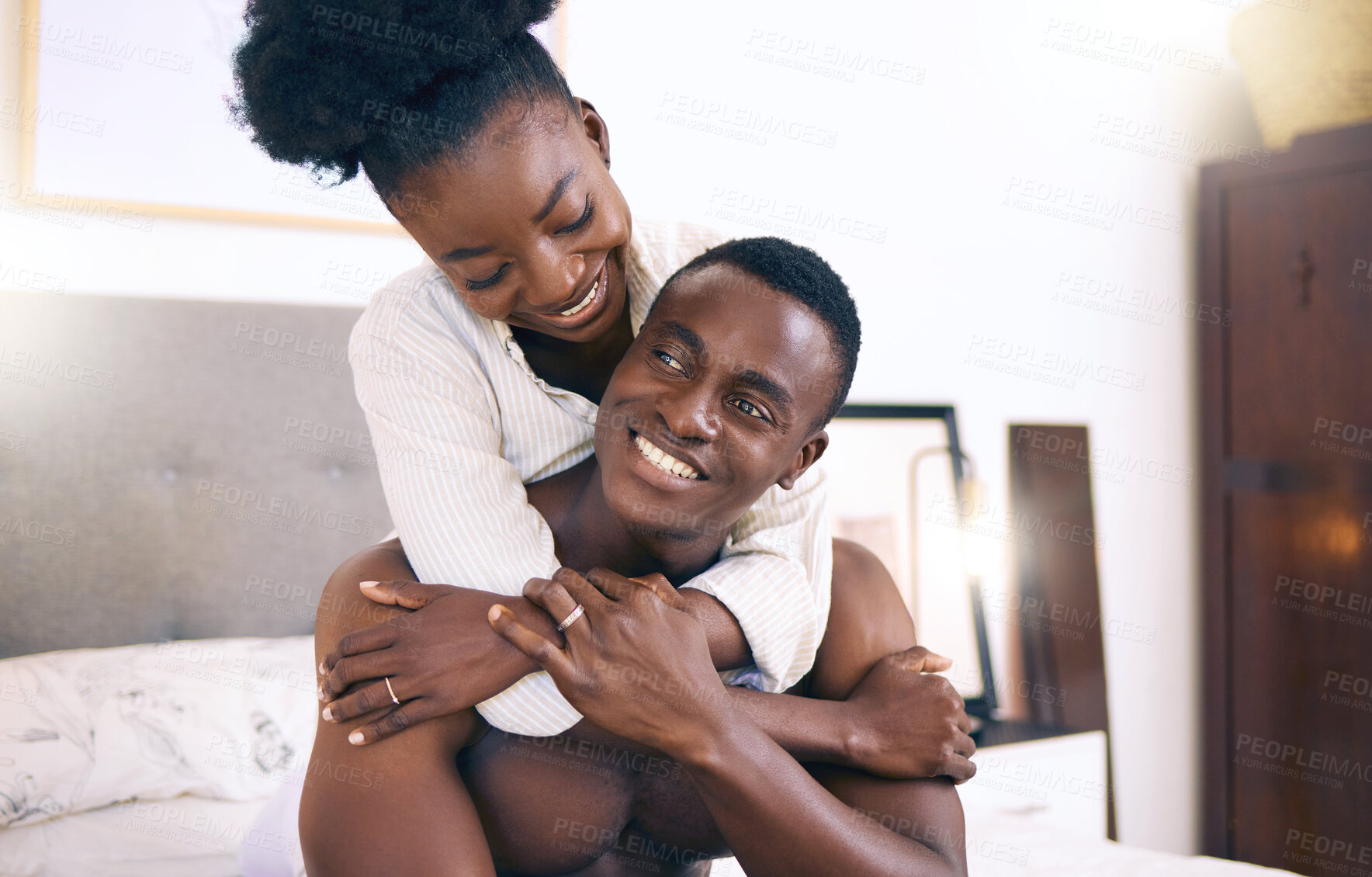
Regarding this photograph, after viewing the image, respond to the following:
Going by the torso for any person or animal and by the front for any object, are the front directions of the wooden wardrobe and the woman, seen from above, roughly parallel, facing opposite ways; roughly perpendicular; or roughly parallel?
roughly perpendicular

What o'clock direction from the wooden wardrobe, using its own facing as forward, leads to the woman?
The woman is roughly at 11 o'clock from the wooden wardrobe.

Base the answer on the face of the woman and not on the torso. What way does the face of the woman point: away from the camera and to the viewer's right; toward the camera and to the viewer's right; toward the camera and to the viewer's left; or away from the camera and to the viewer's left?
toward the camera and to the viewer's right

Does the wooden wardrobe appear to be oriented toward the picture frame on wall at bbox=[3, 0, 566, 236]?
yes

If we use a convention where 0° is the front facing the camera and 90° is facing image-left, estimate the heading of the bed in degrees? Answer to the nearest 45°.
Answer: approximately 0°

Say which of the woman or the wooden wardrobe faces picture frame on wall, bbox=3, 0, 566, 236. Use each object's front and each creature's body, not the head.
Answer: the wooden wardrobe

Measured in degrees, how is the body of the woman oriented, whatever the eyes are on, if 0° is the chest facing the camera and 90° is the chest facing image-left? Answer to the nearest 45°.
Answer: approximately 0°

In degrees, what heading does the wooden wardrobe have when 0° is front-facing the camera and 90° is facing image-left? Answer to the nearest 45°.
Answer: approximately 45°

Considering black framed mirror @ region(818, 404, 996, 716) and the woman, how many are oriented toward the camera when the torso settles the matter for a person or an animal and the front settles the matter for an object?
2

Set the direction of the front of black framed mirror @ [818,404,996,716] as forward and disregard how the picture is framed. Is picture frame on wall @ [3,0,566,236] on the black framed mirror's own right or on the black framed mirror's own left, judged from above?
on the black framed mirror's own right
